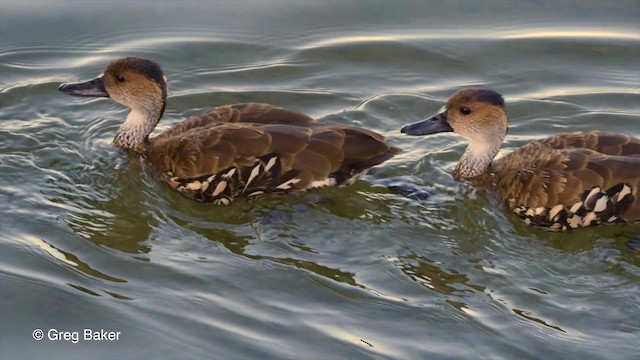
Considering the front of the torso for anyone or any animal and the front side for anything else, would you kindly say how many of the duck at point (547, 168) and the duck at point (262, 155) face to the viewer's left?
2

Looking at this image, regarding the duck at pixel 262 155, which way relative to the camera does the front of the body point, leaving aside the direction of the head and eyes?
to the viewer's left

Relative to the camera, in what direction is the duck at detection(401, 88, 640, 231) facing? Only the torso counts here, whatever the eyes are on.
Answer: to the viewer's left

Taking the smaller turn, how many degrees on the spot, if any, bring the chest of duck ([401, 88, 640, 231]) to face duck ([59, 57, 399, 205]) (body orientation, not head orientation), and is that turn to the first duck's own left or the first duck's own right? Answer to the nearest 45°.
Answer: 0° — it already faces it

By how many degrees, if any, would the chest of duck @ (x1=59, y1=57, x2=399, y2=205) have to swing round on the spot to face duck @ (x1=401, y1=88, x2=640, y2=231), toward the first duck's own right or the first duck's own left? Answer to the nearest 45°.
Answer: approximately 180°

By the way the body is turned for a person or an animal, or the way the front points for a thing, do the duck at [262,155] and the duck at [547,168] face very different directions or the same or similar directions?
same or similar directions
